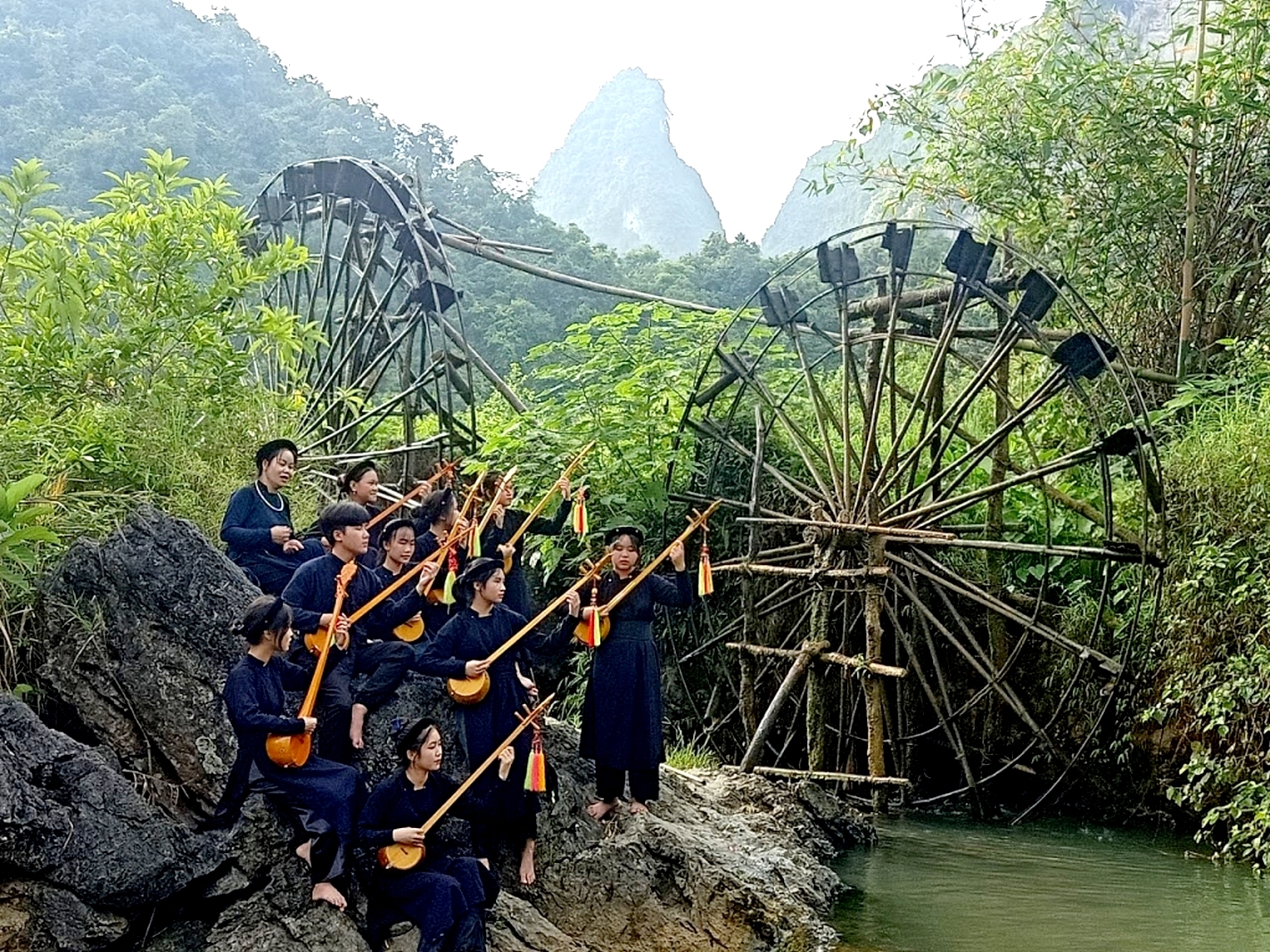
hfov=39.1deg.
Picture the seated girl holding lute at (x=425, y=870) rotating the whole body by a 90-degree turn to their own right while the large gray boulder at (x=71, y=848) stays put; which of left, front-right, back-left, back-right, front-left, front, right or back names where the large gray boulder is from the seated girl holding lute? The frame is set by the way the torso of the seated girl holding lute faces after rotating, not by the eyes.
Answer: front-right

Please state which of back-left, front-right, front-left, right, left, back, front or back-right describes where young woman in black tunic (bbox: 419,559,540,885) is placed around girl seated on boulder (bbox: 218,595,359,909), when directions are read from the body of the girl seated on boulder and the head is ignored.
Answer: front-left

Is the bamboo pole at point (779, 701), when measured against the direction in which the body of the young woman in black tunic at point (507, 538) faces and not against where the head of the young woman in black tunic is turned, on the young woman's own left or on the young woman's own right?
on the young woman's own left

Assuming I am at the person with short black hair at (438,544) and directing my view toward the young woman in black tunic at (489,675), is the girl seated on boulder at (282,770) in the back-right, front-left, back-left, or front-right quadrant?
front-right

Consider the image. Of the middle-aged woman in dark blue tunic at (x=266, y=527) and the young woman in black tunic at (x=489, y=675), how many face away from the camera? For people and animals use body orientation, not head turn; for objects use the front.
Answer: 0

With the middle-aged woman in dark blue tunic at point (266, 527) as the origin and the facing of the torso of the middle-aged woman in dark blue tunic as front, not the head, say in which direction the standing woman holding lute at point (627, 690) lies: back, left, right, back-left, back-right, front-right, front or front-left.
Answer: front-left

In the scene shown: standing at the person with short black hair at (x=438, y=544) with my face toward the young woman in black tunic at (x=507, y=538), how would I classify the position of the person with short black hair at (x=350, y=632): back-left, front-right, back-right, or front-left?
back-right

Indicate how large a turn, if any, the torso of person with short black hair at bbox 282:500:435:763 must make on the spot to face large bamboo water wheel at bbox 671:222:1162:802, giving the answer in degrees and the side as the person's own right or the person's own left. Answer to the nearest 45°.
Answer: approximately 90° to the person's own left

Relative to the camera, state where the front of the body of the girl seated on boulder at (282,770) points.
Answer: to the viewer's right

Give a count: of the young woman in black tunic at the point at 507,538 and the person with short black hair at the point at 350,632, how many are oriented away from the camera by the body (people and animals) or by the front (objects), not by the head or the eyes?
0

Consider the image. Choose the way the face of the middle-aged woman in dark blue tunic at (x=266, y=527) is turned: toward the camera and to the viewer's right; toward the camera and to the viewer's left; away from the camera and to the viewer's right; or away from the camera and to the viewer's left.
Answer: toward the camera and to the viewer's right

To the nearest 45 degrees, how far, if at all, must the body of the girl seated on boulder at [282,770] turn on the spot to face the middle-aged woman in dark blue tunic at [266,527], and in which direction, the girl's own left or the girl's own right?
approximately 90° to the girl's own left

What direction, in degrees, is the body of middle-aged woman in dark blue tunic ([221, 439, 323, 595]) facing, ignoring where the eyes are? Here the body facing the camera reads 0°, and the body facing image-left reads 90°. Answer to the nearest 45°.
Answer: approximately 315°

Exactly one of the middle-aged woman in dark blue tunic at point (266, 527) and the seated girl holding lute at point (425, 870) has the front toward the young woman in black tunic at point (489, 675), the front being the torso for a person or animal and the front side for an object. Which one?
the middle-aged woman in dark blue tunic at point (266, 527)
